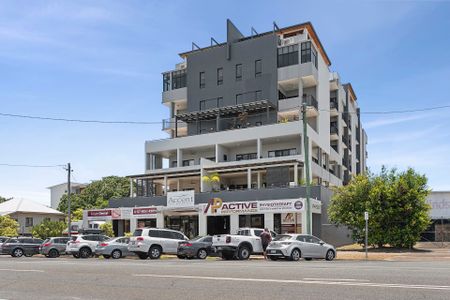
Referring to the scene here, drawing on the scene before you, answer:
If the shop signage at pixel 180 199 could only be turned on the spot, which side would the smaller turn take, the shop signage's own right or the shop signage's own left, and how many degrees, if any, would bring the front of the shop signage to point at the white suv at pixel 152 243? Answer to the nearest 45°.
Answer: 0° — it already faces it

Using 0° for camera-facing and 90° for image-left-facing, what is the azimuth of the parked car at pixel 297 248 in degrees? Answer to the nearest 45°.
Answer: approximately 225°

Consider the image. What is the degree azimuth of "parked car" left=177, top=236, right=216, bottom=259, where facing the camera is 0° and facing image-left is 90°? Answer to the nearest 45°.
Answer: approximately 225°

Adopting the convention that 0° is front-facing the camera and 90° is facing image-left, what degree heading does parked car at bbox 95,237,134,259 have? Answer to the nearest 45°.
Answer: approximately 225°

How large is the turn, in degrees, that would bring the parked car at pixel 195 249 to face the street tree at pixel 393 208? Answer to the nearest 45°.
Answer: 0° — it already faces it

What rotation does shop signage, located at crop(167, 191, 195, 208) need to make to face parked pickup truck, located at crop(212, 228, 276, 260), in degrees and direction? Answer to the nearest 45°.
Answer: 0° — it already faces it
